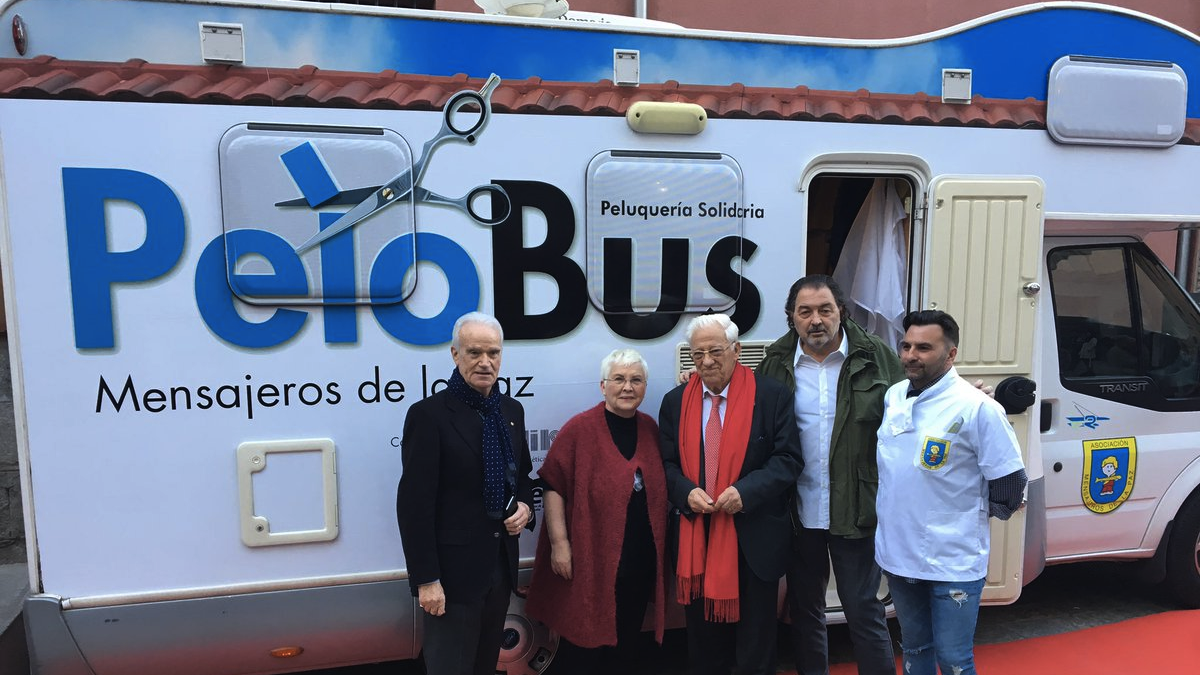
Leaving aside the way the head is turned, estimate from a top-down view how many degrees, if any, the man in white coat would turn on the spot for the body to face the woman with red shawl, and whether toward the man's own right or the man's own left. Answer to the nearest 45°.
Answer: approximately 45° to the man's own right

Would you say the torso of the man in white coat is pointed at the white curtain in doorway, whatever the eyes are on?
no

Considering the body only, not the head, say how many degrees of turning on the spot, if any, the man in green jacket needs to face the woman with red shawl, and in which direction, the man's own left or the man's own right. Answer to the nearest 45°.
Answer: approximately 90° to the man's own right

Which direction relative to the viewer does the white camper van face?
to the viewer's right

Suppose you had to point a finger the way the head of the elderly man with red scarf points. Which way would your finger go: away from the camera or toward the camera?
toward the camera

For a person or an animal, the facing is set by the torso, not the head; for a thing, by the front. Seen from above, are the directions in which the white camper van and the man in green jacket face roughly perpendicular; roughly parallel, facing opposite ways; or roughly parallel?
roughly perpendicular

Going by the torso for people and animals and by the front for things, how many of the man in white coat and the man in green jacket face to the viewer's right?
0

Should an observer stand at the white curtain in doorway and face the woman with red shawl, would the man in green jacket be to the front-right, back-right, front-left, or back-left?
front-left

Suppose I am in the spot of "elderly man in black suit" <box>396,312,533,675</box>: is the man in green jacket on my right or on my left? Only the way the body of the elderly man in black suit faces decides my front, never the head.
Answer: on my left

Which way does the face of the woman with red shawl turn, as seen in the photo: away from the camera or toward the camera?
toward the camera

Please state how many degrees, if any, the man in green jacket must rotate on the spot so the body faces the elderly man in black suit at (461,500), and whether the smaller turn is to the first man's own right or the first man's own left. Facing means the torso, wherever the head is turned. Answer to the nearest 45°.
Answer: approximately 45° to the first man's own right

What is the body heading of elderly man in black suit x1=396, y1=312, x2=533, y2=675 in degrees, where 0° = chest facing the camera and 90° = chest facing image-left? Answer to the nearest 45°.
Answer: approximately 315°

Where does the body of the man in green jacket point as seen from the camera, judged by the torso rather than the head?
toward the camera

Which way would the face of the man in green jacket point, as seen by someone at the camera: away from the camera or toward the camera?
toward the camera

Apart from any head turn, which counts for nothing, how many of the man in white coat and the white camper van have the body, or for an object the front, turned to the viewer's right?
1
